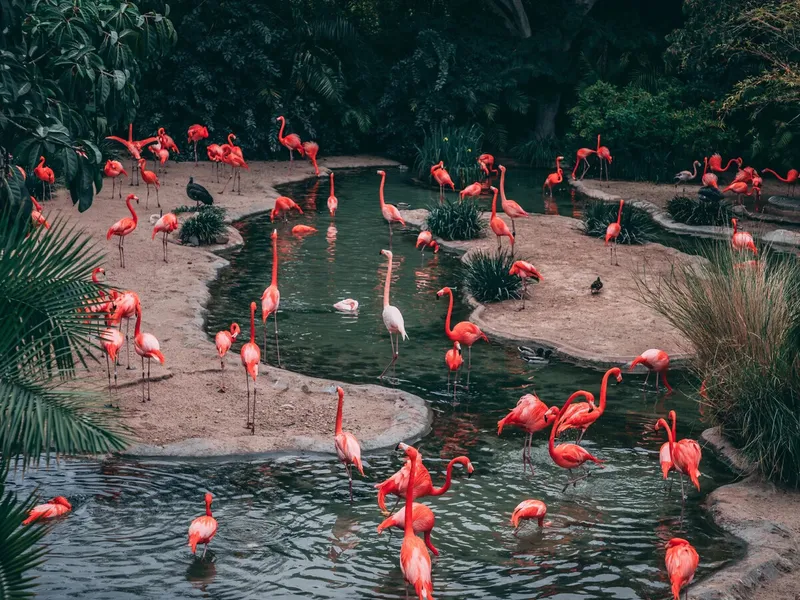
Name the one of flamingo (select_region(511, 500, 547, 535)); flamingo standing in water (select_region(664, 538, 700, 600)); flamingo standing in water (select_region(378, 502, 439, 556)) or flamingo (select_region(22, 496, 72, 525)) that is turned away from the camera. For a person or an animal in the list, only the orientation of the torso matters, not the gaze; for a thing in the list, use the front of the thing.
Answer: flamingo standing in water (select_region(664, 538, 700, 600))

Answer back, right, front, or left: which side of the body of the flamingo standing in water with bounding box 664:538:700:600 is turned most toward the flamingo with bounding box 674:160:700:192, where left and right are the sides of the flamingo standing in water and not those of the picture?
front

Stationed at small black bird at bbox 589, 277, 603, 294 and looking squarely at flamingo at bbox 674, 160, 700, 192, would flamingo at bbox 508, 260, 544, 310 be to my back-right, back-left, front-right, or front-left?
back-left

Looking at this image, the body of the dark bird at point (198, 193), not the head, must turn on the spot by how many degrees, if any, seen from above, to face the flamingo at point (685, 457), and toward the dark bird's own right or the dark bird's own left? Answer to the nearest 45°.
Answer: approximately 90° to the dark bird's own left

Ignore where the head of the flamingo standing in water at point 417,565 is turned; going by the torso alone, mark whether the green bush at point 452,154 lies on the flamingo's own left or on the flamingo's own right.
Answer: on the flamingo's own right

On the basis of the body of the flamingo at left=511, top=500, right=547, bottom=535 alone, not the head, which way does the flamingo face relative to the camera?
to the viewer's left

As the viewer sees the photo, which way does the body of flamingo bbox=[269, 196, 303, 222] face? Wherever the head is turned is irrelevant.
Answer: to the viewer's left

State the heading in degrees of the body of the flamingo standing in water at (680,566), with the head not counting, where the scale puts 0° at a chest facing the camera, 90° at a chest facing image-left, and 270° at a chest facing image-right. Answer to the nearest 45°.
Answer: approximately 180°

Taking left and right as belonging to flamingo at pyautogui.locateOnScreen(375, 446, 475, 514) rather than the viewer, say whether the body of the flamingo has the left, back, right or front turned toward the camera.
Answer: right
